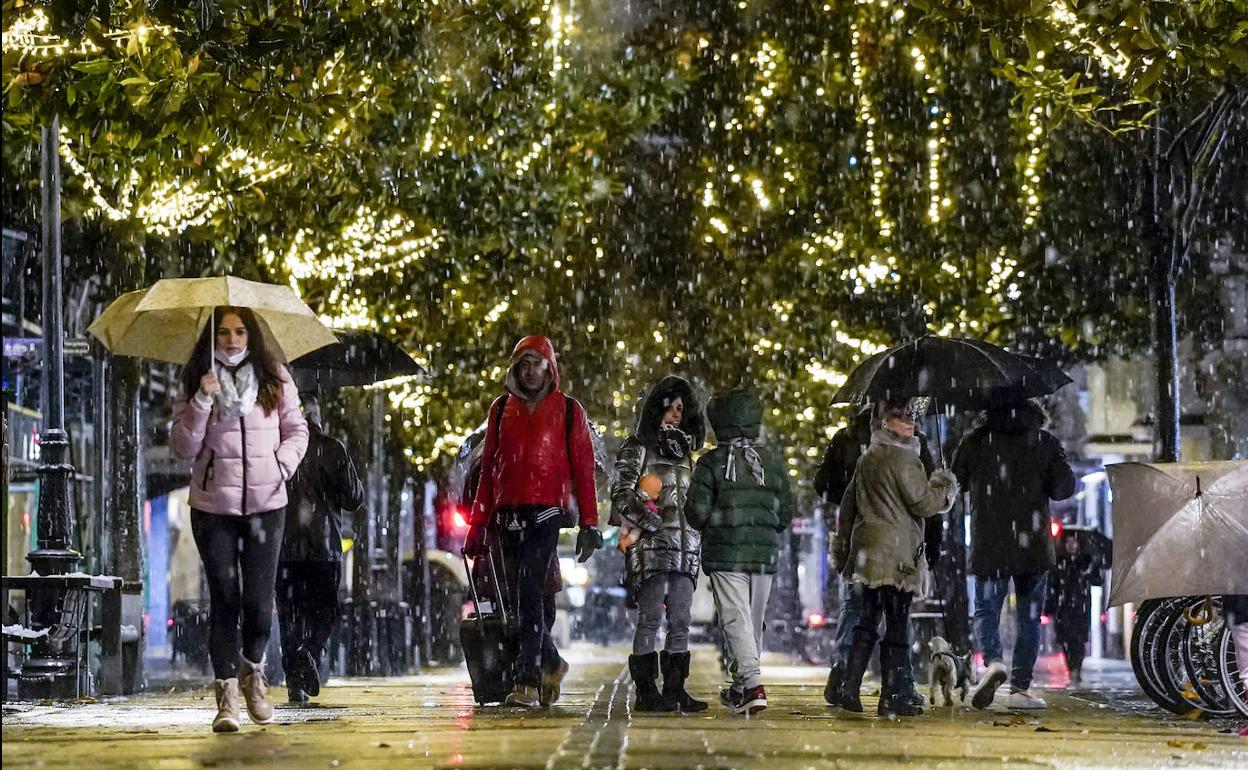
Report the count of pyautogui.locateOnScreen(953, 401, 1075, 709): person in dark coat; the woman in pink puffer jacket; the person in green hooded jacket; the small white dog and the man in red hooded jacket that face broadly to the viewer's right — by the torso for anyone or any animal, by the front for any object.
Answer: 0

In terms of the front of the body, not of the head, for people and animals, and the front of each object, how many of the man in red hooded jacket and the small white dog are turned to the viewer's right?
0

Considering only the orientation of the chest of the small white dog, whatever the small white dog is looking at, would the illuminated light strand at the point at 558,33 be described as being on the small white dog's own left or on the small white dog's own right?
on the small white dog's own right

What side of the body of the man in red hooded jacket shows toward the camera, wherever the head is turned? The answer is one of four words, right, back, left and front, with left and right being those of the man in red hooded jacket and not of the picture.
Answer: front

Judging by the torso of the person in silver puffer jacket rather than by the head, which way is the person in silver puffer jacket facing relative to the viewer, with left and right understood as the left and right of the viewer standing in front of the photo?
facing the viewer and to the right of the viewer

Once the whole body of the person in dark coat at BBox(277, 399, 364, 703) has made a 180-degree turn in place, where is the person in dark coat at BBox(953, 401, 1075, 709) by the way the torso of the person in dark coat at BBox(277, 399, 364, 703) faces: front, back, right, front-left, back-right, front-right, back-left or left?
left

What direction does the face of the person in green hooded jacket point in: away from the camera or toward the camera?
away from the camera

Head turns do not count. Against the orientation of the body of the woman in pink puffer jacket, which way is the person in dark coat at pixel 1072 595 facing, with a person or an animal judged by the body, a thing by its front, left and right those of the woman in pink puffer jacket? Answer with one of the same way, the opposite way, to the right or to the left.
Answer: the same way

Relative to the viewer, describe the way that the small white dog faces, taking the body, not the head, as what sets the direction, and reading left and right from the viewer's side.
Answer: facing the viewer and to the left of the viewer

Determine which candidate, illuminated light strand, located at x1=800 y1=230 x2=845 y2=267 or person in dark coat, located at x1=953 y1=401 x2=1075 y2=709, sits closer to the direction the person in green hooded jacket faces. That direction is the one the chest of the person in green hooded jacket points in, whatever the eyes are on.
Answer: the illuminated light strand

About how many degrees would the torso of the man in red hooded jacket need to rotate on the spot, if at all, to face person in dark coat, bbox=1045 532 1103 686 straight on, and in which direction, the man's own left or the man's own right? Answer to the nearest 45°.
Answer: approximately 135° to the man's own left

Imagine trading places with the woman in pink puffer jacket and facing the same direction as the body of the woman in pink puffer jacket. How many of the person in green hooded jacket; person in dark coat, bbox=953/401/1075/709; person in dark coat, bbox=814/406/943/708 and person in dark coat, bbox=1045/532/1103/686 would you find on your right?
0

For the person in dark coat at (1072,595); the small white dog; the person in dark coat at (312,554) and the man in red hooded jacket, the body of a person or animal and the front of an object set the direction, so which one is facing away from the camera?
the person in dark coat at (312,554)

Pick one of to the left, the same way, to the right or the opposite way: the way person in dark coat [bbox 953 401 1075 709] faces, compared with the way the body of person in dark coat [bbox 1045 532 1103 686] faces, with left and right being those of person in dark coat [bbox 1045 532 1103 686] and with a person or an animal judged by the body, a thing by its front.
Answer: the opposite way

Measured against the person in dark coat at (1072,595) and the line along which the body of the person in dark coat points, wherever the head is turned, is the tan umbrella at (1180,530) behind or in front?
in front

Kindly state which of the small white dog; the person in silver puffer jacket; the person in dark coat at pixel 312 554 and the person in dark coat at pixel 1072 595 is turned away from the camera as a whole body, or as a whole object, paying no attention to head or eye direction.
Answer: the person in dark coat at pixel 312 554

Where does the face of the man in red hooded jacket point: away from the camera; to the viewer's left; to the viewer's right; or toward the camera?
toward the camera

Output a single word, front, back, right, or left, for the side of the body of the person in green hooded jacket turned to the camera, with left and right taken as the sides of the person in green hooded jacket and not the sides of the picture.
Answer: back

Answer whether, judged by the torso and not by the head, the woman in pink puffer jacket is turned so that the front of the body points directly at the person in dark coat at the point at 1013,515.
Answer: no
